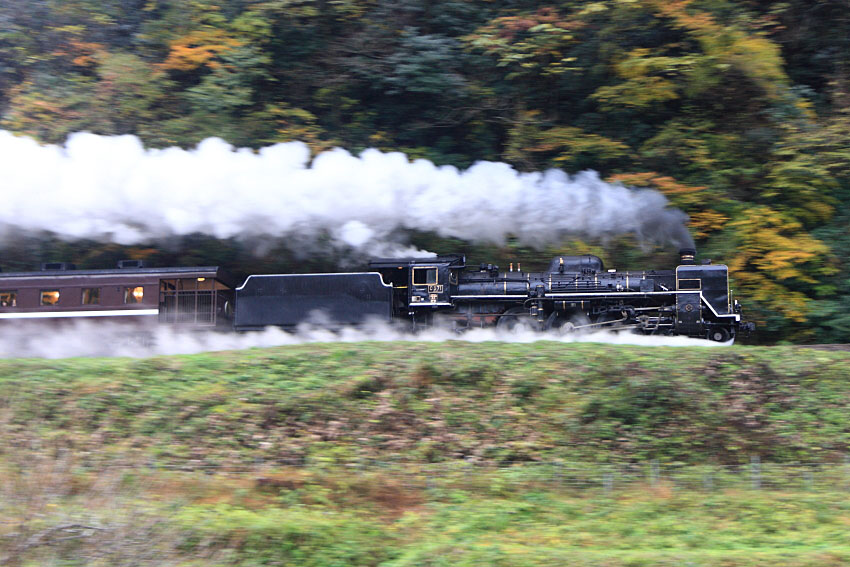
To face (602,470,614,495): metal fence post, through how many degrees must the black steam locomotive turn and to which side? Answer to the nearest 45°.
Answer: approximately 90° to its right

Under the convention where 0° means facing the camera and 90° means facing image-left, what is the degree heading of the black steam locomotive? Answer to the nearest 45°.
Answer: approximately 270°

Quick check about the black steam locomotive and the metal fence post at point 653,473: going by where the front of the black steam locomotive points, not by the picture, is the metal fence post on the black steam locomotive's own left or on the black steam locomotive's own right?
on the black steam locomotive's own right

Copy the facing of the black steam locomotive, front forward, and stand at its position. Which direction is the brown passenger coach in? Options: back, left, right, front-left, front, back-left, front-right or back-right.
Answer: back

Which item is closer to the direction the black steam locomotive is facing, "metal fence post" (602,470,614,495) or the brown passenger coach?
the metal fence post

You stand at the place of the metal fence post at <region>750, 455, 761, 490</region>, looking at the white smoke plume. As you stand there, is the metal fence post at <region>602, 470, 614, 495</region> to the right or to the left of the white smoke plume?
left

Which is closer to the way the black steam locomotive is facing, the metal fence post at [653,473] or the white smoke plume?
the metal fence post
